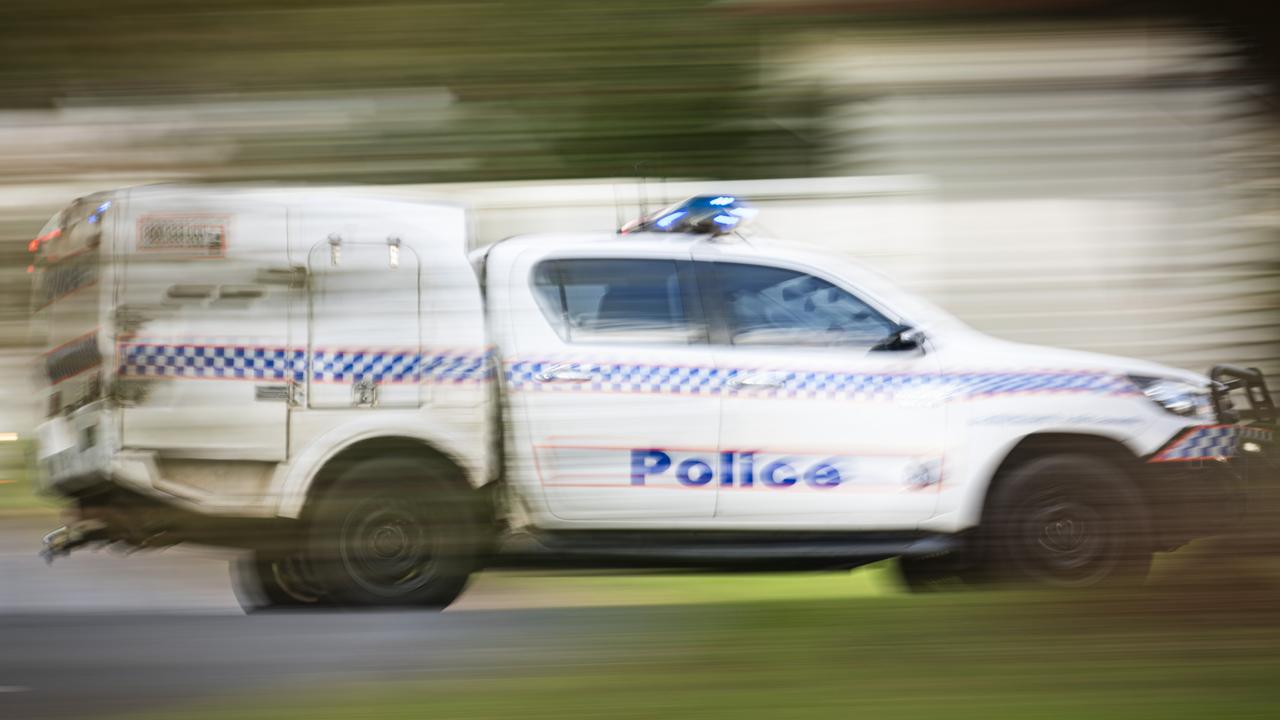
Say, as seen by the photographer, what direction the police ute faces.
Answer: facing to the right of the viewer
